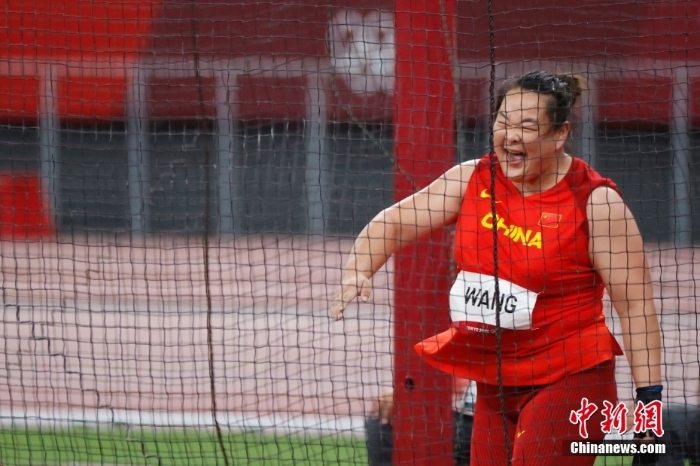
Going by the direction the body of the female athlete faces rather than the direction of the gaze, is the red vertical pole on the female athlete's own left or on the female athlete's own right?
on the female athlete's own right

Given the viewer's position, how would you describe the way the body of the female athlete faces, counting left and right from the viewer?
facing the viewer and to the left of the viewer

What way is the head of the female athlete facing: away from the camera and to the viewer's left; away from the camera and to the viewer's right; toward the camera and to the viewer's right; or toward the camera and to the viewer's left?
toward the camera and to the viewer's left
